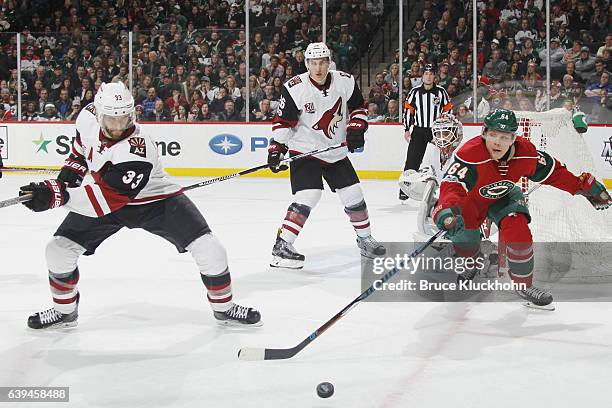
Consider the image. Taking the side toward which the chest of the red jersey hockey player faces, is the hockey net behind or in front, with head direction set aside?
behind

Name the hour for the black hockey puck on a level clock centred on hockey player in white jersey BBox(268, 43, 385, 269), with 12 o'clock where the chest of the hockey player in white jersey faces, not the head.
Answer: The black hockey puck is roughly at 12 o'clock from the hockey player in white jersey.

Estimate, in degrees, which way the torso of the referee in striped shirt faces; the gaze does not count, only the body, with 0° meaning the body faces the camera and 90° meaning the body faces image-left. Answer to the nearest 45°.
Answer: approximately 0°

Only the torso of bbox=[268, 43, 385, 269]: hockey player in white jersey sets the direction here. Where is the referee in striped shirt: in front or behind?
behind

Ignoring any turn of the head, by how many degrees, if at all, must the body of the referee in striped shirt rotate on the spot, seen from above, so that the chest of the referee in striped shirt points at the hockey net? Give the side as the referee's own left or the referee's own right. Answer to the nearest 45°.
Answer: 0° — they already face it

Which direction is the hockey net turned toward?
to the viewer's left
